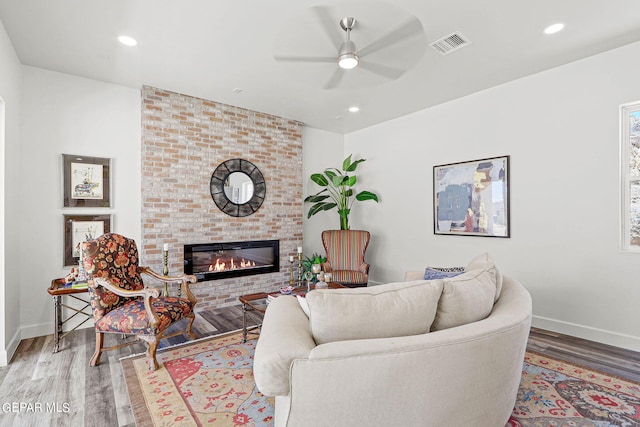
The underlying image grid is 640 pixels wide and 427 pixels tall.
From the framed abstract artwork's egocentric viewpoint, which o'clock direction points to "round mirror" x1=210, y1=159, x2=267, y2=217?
The round mirror is roughly at 1 o'clock from the framed abstract artwork.

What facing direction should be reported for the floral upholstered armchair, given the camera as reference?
facing the viewer and to the right of the viewer

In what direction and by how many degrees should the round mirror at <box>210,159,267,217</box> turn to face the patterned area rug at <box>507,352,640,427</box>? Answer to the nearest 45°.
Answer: approximately 45° to its left

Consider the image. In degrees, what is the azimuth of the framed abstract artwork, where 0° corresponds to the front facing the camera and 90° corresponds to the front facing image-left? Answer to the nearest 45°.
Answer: approximately 45°

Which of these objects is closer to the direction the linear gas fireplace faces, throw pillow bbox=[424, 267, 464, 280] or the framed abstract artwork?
the throw pillow

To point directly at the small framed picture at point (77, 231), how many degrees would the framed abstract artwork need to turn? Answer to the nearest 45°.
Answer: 0° — it already faces it

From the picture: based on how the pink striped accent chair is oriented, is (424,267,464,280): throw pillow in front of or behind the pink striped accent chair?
in front

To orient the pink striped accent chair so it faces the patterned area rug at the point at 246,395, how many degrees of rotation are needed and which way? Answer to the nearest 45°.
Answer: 0° — it already faces it

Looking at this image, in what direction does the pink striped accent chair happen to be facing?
toward the camera

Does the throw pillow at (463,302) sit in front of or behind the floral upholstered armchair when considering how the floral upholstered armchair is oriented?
in front

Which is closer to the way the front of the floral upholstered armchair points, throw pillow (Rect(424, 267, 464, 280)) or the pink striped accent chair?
the throw pillow

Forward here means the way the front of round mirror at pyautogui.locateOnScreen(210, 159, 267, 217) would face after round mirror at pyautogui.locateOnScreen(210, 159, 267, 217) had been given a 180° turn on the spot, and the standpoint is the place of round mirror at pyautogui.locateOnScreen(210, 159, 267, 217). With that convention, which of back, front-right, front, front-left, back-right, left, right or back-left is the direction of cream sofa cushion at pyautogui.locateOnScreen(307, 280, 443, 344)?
back

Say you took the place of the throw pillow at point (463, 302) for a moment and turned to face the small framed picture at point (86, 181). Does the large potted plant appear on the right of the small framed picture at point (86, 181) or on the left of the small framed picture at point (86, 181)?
right

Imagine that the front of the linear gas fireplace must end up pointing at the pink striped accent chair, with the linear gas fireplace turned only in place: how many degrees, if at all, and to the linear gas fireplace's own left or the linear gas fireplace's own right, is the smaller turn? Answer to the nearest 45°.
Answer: approximately 90° to the linear gas fireplace's own left

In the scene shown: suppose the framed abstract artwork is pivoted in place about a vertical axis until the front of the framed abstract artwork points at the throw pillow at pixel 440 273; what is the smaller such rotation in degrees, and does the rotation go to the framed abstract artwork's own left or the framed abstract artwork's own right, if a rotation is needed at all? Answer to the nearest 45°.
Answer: approximately 45° to the framed abstract artwork's own left

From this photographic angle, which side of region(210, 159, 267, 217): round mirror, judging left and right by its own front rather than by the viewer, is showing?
front

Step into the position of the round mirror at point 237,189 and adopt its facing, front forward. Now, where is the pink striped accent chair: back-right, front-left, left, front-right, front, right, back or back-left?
left

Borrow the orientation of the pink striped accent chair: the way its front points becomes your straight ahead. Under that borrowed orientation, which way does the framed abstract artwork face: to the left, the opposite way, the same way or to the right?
to the right

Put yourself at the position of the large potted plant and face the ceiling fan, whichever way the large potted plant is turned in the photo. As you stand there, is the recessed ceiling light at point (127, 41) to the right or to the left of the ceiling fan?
right
